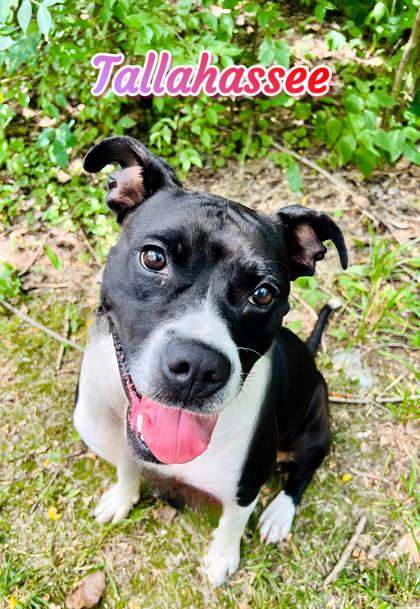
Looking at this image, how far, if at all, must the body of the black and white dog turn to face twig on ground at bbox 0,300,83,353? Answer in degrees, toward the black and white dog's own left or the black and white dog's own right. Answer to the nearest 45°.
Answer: approximately 90° to the black and white dog's own right

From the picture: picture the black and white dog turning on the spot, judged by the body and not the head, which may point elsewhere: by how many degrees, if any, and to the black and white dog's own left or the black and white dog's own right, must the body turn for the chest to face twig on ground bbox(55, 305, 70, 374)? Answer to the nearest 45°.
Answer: approximately 90° to the black and white dog's own right

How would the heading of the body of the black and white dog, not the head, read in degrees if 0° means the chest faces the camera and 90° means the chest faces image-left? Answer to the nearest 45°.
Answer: approximately 45°

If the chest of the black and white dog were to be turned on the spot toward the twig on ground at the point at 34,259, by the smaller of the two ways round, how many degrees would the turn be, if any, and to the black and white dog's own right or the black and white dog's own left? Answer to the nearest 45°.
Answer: approximately 90° to the black and white dog's own right

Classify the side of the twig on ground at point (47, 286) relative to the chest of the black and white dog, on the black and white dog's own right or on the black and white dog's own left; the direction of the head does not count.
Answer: on the black and white dog's own right
